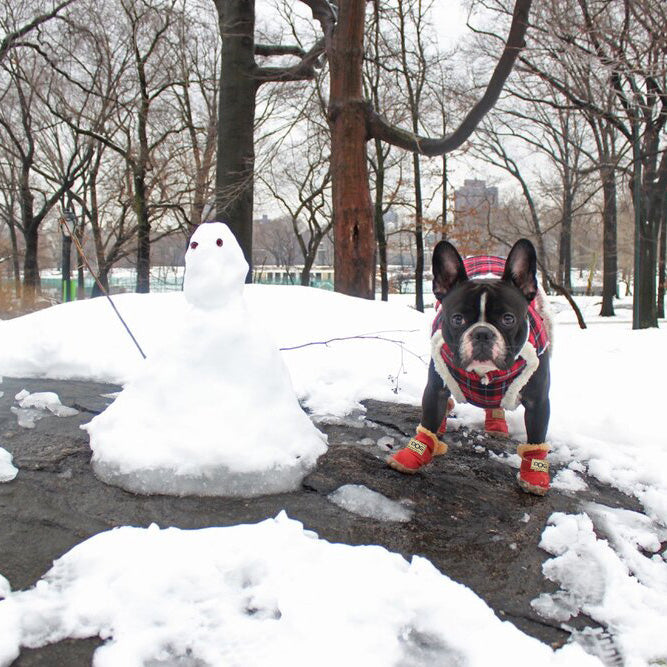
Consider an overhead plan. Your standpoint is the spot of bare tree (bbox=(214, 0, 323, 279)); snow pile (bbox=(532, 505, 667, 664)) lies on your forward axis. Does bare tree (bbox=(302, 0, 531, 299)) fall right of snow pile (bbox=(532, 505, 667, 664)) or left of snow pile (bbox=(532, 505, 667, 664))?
left

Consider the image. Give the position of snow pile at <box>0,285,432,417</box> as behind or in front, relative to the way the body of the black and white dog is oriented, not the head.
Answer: behind

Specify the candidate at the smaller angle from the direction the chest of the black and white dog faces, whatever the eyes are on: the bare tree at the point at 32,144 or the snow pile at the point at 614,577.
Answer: the snow pile

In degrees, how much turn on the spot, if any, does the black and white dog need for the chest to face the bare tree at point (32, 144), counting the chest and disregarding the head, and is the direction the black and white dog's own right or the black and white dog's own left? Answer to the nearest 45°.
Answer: approximately 135° to the black and white dog's own right

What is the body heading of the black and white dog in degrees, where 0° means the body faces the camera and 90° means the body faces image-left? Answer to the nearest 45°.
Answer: approximately 0°

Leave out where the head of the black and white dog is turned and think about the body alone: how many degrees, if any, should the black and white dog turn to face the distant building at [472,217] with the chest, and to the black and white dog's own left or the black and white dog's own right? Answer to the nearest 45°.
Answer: approximately 180°
